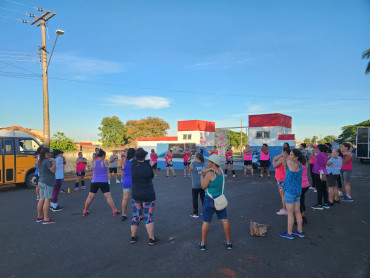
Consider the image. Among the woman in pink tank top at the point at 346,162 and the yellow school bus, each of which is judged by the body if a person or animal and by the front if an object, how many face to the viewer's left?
1

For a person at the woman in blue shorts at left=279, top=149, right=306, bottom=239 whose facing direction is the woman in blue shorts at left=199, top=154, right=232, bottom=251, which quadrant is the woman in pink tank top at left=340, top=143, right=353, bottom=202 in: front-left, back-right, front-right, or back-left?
back-right

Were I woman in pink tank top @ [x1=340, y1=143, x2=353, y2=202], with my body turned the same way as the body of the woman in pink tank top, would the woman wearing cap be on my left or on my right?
on my left

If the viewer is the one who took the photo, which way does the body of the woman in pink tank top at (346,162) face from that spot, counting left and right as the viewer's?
facing to the left of the viewer

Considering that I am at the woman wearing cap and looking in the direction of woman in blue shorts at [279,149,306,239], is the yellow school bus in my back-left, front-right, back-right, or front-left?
back-left

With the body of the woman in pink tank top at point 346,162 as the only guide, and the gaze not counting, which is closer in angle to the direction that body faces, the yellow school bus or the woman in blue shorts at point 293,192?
the yellow school bus

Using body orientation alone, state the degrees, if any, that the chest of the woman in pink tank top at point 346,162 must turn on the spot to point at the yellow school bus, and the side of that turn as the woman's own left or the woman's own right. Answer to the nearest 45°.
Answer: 0° — they already face it

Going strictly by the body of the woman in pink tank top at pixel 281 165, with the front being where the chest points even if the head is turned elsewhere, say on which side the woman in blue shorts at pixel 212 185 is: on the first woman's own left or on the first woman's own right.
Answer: on the first woman's own left

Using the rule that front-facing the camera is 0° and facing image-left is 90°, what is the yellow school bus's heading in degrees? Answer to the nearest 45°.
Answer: approximately 270°

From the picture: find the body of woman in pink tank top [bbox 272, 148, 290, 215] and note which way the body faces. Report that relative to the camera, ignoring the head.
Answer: to the viewer's left

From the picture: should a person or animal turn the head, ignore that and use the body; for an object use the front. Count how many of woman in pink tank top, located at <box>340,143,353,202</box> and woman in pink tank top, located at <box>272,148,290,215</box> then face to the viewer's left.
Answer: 2

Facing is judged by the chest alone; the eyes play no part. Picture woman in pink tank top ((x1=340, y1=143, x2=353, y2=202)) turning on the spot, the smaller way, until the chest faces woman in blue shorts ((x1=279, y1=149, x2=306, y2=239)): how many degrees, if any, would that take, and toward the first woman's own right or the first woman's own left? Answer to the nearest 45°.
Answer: approximately 90° to the first woman's own left

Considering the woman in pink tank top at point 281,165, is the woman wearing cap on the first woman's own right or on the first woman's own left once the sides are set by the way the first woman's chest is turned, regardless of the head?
on the first woman's own left
